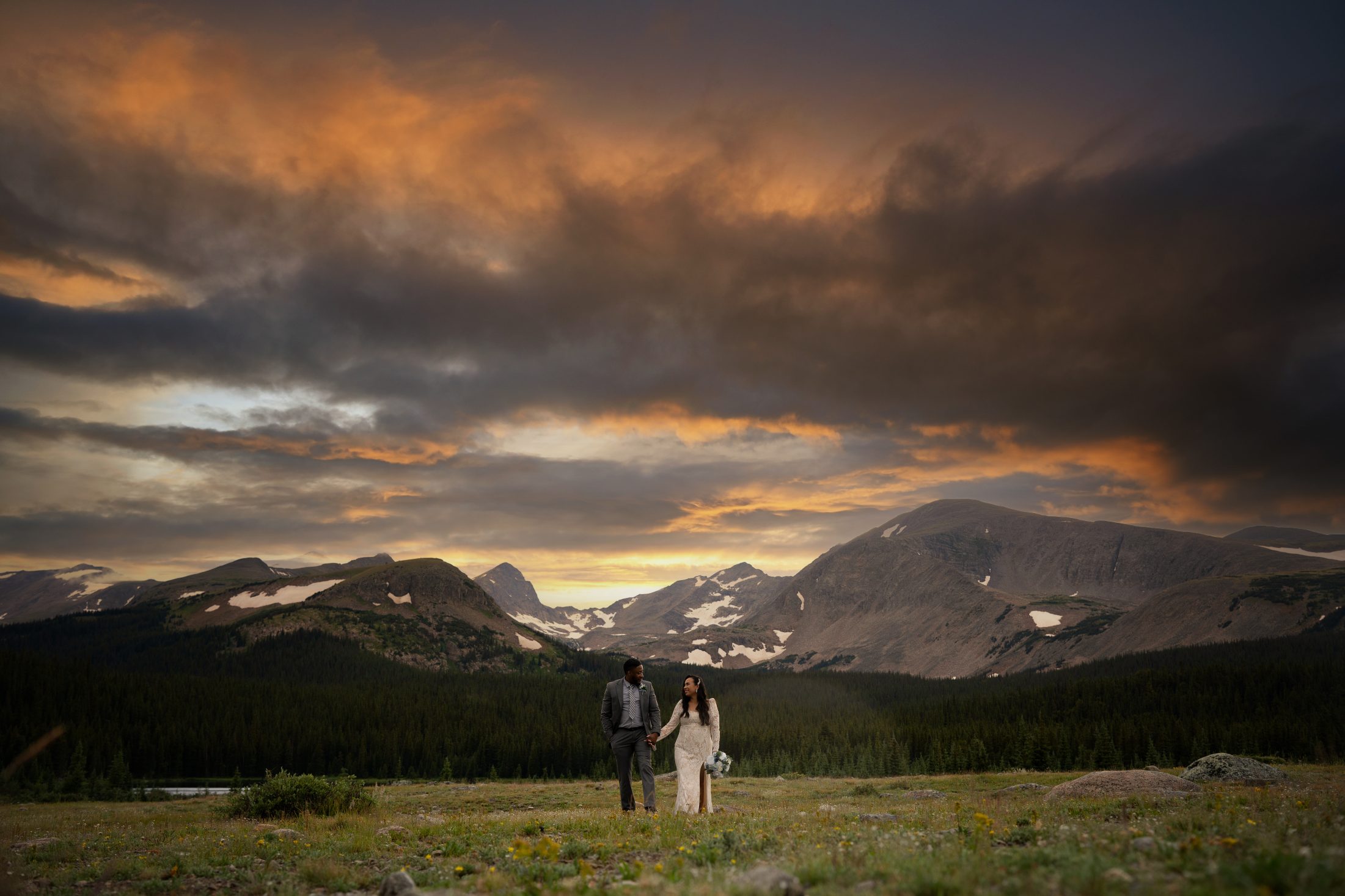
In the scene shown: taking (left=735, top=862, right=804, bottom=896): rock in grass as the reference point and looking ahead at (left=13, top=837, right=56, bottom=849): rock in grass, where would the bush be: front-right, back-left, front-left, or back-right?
front-right

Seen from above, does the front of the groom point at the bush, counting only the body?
no

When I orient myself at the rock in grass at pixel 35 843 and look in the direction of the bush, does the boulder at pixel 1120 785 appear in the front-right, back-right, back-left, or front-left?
front-right

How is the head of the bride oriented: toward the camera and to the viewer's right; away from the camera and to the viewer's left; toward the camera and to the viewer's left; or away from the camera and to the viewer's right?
toward the camera and to the viewer's left

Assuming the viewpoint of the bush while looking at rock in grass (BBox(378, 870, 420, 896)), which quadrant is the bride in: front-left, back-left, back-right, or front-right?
front-left

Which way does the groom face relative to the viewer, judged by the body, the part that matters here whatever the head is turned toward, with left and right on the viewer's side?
facing the viewer

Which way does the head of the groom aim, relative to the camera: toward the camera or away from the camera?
toward the camera

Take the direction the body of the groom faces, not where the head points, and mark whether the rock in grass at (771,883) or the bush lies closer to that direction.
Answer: the rock in grass

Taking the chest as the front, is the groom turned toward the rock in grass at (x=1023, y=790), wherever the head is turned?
no

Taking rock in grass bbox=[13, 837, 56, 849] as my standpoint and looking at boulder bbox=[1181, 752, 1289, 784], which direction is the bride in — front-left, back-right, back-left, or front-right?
front-right

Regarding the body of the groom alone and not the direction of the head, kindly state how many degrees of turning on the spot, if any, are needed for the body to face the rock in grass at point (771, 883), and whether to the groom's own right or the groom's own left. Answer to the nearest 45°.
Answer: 0° — they already face it
